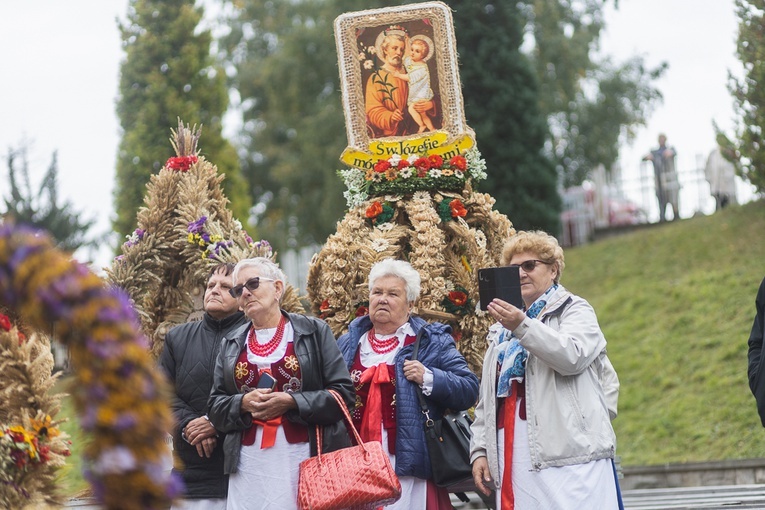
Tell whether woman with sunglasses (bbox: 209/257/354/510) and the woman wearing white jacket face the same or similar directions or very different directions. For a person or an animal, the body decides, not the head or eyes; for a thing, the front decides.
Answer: same or similar directions

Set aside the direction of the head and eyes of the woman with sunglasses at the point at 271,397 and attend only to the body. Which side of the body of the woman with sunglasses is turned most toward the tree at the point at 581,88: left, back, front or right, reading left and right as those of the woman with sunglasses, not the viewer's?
back

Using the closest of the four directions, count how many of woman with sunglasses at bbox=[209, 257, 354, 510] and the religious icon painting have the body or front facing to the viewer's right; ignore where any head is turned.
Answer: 0

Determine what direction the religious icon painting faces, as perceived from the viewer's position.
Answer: facing the viewer

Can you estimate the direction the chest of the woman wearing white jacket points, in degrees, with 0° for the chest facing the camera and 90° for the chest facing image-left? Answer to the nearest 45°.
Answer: approximately 45°

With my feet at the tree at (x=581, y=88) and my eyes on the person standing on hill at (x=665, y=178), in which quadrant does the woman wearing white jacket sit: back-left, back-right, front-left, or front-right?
front-right

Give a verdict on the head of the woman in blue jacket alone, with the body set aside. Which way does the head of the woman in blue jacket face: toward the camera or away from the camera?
toward the camera

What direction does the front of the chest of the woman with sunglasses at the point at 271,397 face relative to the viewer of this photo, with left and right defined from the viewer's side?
facing the viewer and to the left of the viewer

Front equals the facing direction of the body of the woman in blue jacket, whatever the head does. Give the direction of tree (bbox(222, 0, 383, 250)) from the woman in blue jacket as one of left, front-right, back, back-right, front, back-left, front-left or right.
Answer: back-right

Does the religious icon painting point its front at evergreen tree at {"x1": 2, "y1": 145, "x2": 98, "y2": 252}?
no

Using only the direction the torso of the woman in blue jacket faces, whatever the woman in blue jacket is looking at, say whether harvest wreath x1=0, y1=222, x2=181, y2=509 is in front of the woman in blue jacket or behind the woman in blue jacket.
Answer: in front

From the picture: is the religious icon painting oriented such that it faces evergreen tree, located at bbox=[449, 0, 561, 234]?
no

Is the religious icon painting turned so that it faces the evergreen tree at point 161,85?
no

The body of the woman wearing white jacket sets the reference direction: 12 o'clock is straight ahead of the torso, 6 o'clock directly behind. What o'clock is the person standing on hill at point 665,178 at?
The person standing on hill is roughly at 5 o'clock from the woman wearing white jacket.

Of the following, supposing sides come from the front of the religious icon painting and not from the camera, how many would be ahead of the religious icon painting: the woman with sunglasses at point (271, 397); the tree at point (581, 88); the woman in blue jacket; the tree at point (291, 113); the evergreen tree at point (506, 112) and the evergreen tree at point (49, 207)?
2

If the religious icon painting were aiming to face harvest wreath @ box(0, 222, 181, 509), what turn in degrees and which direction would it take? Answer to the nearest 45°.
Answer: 0° — it already faces it

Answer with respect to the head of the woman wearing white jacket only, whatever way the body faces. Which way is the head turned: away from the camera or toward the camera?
toward the camera
